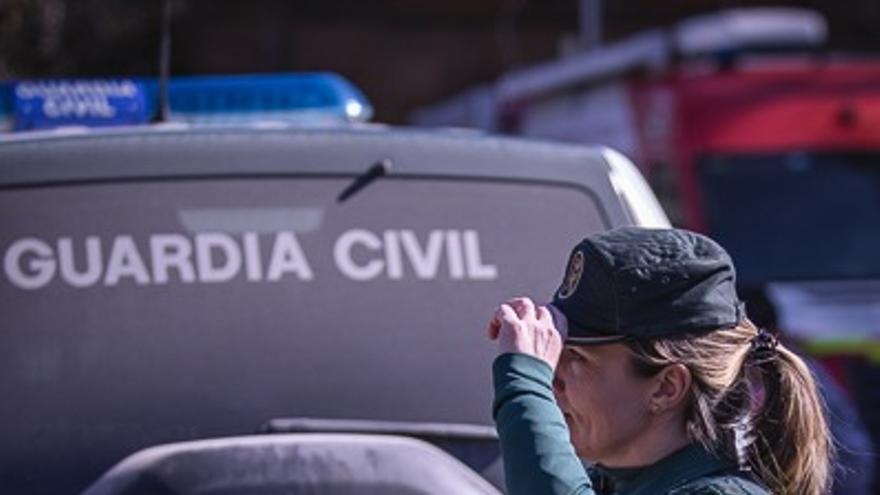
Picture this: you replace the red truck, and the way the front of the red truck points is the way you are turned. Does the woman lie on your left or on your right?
on your right

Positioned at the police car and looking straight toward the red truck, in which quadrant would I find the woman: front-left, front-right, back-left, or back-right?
back-right

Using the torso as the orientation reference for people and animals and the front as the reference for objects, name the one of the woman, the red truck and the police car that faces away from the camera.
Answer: the police car

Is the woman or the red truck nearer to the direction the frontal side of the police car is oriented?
the red truck

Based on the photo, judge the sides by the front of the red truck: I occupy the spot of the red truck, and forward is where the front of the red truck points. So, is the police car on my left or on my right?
on my right

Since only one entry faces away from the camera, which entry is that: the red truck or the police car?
the police car

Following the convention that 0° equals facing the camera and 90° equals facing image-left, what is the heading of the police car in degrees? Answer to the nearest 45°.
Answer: approximately 180°

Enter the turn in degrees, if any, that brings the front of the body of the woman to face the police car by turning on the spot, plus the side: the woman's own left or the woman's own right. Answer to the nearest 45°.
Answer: approximately 45° to the woman's own right

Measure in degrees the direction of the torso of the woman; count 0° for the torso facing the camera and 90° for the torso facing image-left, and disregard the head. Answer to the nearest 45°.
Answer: approximately 90°

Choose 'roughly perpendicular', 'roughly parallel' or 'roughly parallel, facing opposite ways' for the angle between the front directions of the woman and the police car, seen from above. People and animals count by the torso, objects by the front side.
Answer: roughly perpendicular
